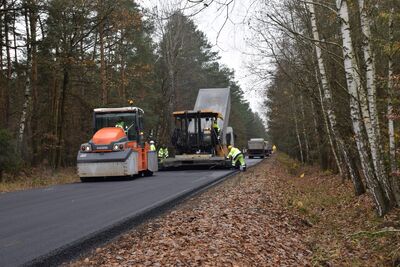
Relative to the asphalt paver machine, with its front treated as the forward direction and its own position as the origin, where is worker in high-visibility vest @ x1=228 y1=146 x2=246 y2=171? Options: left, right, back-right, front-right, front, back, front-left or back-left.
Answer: back-right

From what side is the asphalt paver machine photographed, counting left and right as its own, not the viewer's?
back
